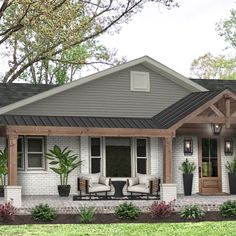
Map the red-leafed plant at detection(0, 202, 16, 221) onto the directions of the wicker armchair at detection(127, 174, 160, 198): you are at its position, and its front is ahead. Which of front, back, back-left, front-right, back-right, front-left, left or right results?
front

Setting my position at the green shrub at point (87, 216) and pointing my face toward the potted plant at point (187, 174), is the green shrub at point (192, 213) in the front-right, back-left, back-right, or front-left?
front-right

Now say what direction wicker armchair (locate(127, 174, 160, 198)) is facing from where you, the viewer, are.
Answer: facing the viewer and to the left of the viewer

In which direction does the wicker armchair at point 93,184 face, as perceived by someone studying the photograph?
facing the viewer and to the right of the viewer

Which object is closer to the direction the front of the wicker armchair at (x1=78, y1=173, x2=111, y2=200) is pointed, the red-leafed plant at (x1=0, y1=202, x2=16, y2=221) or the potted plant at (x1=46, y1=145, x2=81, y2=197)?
the red-leafed plant

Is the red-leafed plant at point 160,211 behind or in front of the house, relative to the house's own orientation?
in front

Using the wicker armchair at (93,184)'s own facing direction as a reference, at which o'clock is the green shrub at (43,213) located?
The green shrub is roughly at 2 o'clock from the wicker armchair.

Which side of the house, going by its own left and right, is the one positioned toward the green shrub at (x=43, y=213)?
front

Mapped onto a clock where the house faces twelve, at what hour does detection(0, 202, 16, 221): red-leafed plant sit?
The red-leafed plant is roughly at 1 o'clock from the house.

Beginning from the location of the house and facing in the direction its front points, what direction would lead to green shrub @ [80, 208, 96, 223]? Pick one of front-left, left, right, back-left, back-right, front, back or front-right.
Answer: front

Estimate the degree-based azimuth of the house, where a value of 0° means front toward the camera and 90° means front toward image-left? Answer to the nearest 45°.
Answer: approximately 0°

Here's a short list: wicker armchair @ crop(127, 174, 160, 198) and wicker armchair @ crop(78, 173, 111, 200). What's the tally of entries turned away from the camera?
0

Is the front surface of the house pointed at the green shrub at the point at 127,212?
yes

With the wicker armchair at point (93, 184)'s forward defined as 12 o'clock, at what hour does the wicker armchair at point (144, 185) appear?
the wicker armchair at point (144, 185) is roughly at 10 o'clock from the wicker armchair at point (93, 184).

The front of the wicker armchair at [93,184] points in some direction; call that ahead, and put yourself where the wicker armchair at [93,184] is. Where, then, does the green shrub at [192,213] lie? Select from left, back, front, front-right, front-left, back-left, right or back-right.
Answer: front
